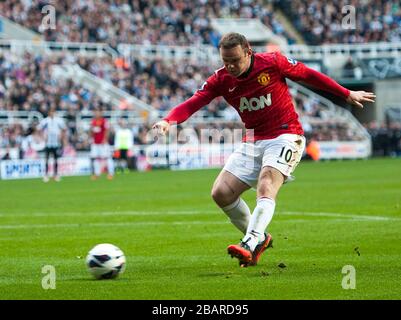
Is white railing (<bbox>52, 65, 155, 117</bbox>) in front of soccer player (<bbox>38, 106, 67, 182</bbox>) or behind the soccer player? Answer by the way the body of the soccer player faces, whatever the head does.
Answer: behind

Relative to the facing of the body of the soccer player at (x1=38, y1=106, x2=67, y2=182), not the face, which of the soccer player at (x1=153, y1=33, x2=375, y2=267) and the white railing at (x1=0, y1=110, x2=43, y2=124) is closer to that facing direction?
the soccer player

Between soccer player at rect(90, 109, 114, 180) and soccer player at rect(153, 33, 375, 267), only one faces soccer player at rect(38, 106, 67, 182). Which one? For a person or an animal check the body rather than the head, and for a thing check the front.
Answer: soccer player at rect(90, 109, 114, 180)

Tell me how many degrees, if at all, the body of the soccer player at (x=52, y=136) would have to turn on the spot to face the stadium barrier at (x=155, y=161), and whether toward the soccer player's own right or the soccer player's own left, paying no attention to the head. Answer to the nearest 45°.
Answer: approximately 135° to the soccer player's own left

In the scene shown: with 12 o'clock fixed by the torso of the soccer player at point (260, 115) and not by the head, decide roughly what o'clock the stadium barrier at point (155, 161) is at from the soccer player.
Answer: The stadium barrier is roughly at 4 o'clock from the soccer player.

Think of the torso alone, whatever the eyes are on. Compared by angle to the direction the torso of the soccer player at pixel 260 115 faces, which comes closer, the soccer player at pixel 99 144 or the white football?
the white football

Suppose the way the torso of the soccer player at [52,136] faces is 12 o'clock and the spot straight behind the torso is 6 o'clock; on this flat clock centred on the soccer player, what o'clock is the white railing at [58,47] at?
The white railing is roughly at 6 o'clock from the soccer player.

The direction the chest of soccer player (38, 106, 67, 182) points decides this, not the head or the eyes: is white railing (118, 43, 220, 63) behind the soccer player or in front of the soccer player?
behind

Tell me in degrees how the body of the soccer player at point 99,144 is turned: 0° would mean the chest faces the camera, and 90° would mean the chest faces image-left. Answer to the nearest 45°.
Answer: approximately 45°
